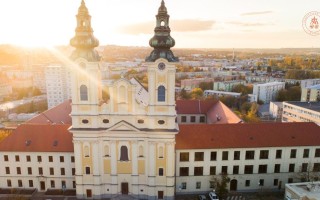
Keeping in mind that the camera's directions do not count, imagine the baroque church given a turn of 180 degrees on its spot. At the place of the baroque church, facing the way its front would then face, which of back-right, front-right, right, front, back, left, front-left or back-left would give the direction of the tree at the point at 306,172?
right

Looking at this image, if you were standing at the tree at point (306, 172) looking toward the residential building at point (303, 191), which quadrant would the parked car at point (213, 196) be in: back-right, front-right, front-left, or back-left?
front-right

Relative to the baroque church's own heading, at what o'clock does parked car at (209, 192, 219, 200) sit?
The parked car is roughly at 9 o'clock from the baroque church.

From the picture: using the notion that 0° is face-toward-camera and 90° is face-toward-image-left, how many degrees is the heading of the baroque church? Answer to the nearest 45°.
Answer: approximately 0°

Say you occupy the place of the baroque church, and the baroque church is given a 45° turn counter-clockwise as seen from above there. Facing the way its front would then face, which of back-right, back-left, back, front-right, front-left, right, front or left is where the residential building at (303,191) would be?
front-left

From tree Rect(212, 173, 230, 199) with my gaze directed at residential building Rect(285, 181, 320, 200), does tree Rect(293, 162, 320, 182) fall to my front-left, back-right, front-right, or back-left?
front-left

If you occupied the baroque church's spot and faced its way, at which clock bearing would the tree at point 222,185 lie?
The tree is roughly at 9 o'clock from the baroque church.
